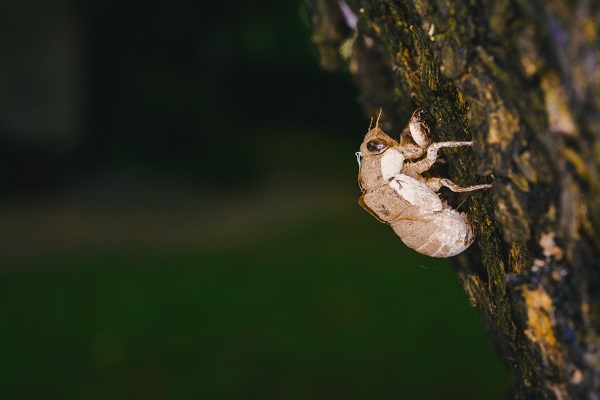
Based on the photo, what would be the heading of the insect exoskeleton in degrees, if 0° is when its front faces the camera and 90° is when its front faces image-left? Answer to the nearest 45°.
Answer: approximately 90°
